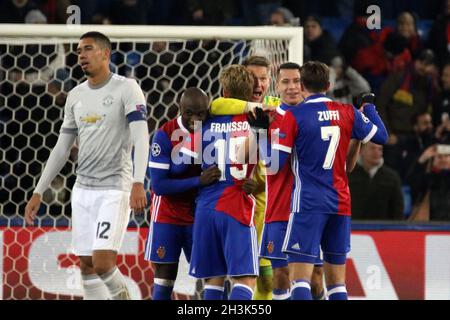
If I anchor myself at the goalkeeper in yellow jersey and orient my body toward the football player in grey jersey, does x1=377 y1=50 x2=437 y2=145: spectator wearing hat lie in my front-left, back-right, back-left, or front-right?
back-right

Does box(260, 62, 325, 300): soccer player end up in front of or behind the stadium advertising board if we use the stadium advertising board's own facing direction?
in front

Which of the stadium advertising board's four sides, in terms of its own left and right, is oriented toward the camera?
front

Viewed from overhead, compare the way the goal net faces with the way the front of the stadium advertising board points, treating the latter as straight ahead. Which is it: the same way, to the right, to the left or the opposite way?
the same way

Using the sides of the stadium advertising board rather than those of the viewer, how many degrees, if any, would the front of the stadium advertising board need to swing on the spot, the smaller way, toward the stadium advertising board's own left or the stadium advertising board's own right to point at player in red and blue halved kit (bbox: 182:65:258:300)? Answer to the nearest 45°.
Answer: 0° — it already faces them

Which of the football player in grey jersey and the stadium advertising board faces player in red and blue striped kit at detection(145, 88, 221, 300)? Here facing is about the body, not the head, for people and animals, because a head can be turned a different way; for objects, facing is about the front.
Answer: the stadium advertising board

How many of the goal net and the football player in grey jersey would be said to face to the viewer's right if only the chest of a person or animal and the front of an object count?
0

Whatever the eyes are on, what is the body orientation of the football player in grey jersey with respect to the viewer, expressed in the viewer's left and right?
facing the viewer and to the left of the viewer

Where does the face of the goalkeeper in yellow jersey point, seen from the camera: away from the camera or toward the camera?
toward the camera

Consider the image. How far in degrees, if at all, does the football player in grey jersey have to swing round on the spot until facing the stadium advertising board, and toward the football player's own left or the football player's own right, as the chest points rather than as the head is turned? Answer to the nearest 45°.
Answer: approximately 180°

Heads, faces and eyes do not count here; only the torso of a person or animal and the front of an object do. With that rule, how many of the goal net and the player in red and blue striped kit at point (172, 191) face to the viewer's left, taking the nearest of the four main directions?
0

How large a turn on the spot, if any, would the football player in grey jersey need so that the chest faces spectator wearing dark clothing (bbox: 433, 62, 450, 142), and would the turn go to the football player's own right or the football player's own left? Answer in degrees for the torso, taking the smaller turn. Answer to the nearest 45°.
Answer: approximately 180°

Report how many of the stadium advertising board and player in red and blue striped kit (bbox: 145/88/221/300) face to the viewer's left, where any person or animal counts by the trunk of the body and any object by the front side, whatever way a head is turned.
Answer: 0

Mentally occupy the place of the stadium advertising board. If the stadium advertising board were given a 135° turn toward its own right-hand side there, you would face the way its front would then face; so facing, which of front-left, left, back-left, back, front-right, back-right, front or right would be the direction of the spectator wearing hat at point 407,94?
right

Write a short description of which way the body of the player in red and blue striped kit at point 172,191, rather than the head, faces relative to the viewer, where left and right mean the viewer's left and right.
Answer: facing the viewer and to the right of the viewer
